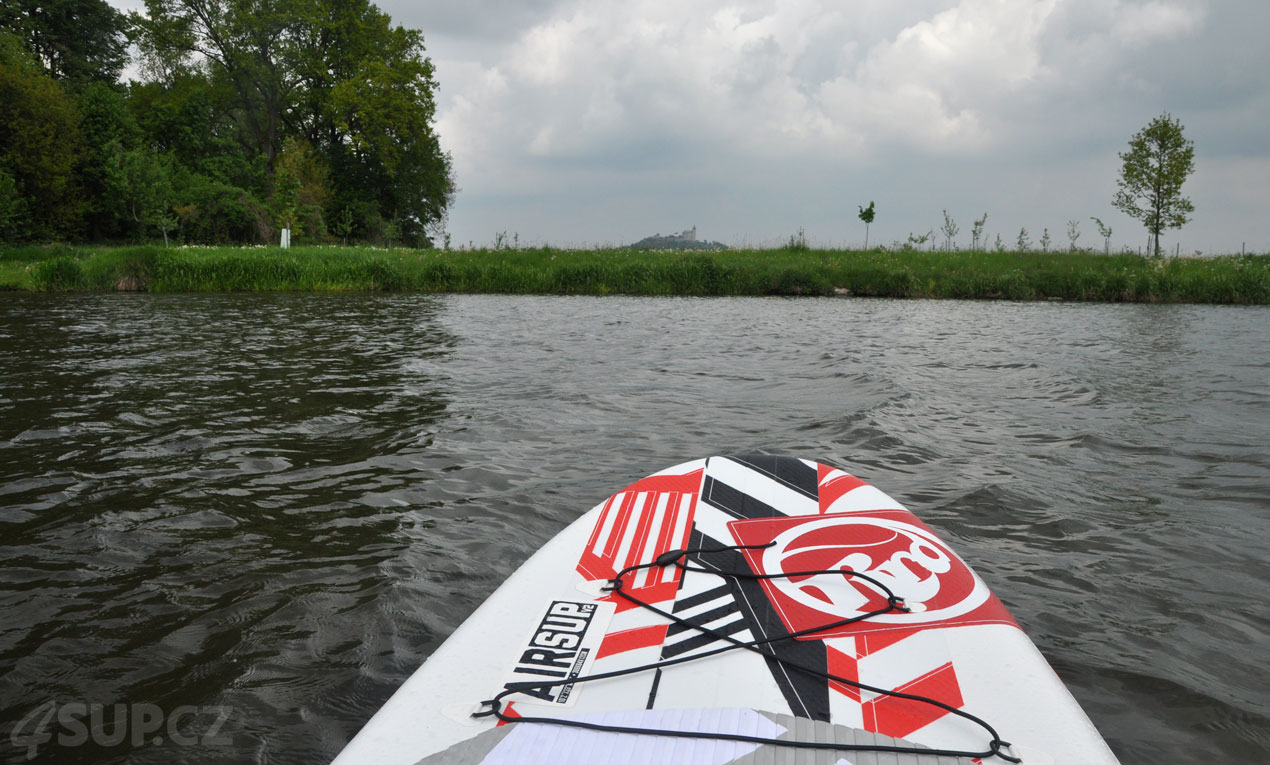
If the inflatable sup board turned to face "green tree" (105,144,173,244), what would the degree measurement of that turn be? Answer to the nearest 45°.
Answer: approximately 45° to its left

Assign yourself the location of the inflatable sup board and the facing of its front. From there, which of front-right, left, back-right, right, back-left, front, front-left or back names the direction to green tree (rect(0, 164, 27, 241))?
front-left

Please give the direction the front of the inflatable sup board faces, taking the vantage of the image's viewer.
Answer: facing away from the viewer

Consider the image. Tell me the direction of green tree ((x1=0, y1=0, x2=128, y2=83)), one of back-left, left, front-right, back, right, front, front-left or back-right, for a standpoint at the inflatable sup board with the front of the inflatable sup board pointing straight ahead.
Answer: front-left

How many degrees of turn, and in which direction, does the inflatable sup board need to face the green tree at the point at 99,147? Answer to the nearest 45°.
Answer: approximately 45° to its left

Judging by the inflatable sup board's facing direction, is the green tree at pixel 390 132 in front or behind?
in front

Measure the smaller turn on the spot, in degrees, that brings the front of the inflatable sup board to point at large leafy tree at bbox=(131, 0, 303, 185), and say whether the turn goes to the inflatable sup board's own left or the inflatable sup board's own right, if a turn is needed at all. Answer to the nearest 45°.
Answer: approximately 45° to the inflatable sup board's own left
